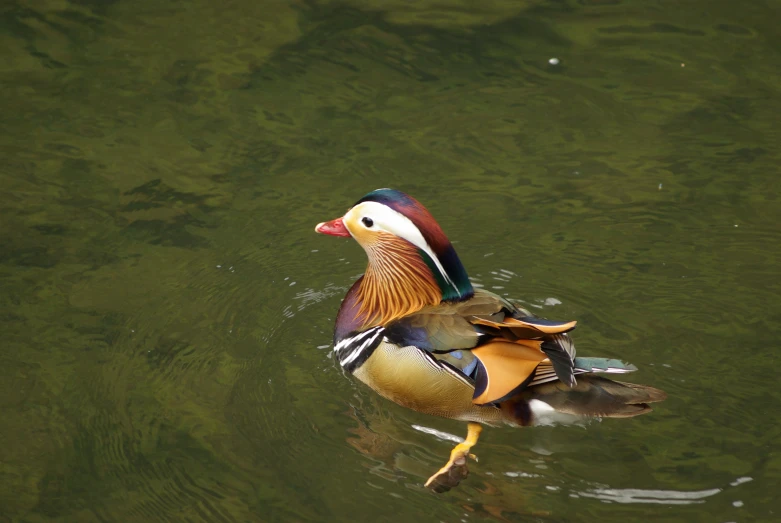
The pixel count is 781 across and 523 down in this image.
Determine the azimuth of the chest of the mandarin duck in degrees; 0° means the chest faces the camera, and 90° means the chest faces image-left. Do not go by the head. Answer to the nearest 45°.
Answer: approximately 90°
